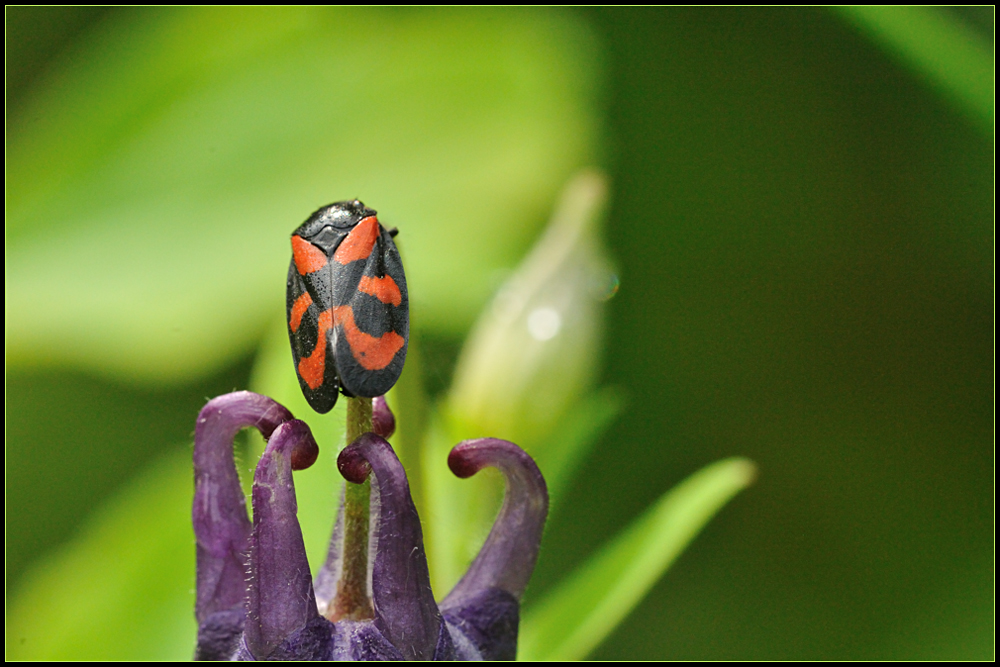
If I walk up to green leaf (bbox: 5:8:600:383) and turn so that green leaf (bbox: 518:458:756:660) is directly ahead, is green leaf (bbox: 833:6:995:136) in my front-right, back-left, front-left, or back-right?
front-left

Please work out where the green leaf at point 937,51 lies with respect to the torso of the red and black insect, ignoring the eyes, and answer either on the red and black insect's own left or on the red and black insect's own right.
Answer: on the red and black insect's own right

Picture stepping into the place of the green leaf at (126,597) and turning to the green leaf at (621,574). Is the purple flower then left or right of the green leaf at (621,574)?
right

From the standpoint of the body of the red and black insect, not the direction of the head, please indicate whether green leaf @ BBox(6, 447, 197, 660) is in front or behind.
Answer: in front

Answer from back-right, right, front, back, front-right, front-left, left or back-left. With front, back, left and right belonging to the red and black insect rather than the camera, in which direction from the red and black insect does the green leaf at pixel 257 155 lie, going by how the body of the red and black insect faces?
front

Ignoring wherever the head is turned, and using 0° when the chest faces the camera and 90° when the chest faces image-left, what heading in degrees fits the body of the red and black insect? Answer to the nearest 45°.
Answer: approximately 180°
